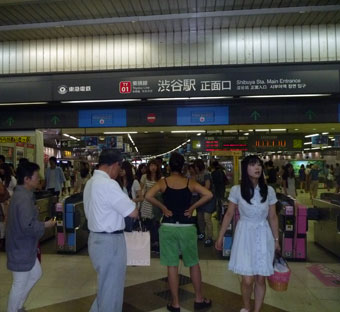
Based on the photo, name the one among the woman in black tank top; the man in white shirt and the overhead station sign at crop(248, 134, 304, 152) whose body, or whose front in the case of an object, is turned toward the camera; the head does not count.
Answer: the overhead station sign

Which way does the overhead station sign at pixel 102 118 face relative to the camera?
toward the camera

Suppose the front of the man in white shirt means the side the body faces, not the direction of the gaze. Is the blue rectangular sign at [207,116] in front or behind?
in front

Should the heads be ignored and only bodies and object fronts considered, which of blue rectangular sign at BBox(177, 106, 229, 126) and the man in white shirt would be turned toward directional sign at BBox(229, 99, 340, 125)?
the man in white shirt

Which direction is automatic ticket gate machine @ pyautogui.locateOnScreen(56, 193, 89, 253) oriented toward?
toward the camera

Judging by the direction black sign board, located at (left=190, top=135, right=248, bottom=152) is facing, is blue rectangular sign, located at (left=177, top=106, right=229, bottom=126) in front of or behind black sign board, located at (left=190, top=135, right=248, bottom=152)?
in front

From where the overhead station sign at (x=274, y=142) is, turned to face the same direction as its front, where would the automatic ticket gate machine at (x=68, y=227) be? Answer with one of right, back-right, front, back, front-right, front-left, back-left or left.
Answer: front-right

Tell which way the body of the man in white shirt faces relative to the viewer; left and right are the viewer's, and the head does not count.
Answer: facing away from the viewer and to the right of the viewer

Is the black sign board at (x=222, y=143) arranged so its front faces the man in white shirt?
yes

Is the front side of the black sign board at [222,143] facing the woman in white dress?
yes

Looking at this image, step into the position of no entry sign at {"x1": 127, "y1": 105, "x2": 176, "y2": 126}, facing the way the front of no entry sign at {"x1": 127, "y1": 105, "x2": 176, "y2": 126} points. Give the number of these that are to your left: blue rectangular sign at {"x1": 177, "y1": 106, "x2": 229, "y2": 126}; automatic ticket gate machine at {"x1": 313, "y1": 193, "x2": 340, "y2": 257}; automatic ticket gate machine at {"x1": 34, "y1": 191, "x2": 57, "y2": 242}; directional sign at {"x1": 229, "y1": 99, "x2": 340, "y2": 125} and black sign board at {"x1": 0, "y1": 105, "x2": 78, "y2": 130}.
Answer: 3

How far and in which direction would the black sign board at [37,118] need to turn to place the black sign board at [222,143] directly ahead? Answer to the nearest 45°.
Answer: approximately 90° to its left

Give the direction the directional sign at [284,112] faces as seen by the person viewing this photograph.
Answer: facing the viewer
